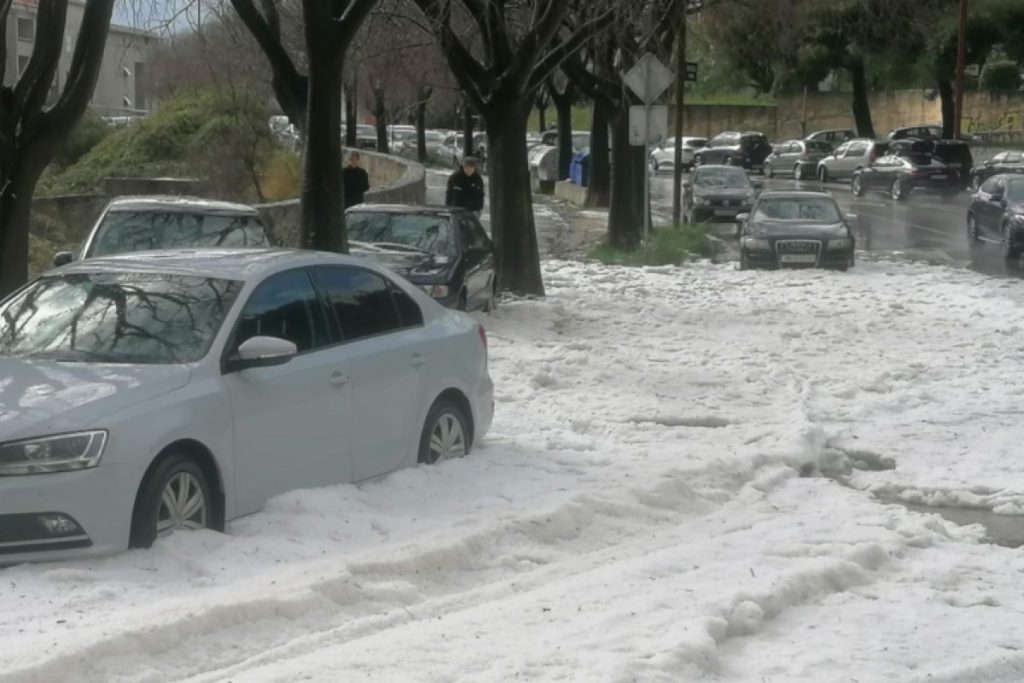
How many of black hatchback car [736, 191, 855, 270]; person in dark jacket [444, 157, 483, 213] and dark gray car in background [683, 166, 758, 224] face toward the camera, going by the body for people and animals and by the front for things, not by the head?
3

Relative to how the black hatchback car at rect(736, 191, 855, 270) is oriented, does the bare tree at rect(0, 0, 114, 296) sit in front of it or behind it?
in front

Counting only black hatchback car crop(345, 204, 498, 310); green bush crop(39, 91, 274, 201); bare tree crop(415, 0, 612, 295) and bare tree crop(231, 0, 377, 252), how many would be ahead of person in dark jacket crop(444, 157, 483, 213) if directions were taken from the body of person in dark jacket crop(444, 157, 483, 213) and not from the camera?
3

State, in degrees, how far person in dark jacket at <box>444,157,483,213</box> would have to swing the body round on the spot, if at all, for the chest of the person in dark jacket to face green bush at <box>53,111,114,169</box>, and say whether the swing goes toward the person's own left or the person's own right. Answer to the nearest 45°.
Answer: approximately 135° to the person's own right

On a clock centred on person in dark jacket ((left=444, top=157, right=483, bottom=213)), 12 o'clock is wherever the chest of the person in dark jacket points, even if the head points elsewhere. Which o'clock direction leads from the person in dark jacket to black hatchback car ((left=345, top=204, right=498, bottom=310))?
The black hatchback car is roughly at 12 o'clock from the person in dark jacket.

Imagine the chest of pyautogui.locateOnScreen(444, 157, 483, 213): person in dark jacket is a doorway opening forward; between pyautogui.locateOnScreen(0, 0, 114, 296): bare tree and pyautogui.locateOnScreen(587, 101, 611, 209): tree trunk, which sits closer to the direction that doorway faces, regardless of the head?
the bare tree

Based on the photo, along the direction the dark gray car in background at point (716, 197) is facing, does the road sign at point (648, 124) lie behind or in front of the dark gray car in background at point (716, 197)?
in front

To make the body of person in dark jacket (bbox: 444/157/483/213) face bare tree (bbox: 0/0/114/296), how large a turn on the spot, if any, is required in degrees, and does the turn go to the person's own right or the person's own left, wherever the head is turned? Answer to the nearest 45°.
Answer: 0° — they already face it

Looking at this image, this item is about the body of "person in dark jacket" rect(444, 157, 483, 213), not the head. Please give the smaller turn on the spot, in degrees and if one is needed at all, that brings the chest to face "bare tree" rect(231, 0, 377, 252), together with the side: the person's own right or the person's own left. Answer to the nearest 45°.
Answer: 0° — they already face it

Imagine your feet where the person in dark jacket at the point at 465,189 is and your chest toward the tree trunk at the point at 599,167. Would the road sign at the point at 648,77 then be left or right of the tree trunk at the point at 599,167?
right

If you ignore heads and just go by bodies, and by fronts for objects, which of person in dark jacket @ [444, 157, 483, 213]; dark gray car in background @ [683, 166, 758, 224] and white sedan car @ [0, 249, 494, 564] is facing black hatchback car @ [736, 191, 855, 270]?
the dark gray car in background

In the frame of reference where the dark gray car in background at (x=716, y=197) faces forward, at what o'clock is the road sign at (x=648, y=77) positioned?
The road sign is roughly at 12 o'clock from the dark gray car in background.

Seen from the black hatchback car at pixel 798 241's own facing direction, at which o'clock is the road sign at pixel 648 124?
The road sign is roughly at 3 o'clock from the black hatchback car.

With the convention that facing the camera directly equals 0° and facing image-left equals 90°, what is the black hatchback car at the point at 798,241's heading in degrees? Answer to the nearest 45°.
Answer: approximately 0°
